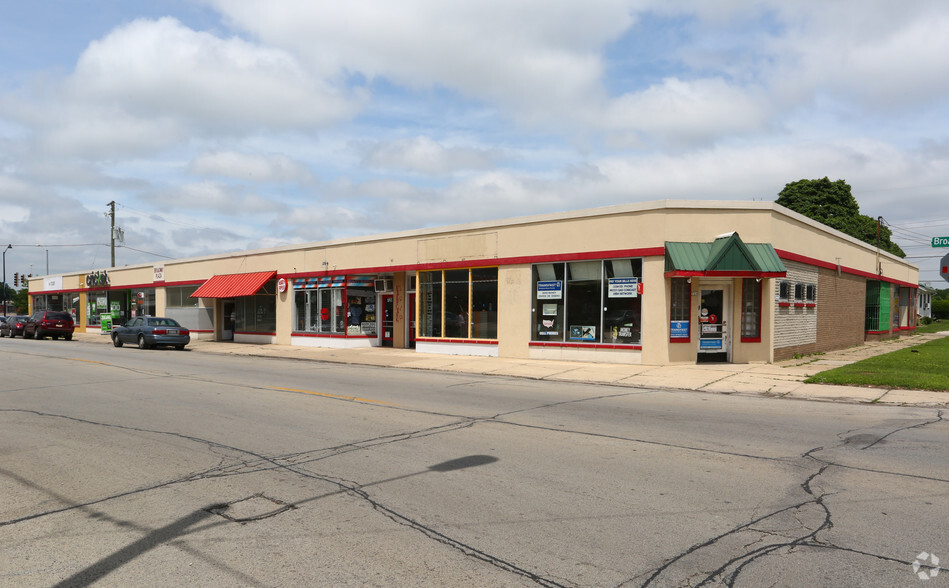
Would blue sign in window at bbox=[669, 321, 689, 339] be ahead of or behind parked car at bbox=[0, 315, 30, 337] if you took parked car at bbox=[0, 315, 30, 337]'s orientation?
behind

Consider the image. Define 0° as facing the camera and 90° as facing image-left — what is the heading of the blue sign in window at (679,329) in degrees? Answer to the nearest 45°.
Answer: approximately 0°

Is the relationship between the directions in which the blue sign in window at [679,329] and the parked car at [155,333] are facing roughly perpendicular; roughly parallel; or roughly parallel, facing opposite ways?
roughly perpendicular

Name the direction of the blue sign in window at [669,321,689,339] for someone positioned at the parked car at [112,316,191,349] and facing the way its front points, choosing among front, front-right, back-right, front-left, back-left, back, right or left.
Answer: back

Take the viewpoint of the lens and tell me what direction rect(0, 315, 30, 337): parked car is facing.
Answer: facing away from the viewer and to the left of the viewer

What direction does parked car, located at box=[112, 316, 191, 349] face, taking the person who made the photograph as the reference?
facing away from the viewer and to the left of the viewer

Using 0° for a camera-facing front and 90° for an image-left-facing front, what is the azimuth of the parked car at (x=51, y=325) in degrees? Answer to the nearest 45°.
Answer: approximately 135°

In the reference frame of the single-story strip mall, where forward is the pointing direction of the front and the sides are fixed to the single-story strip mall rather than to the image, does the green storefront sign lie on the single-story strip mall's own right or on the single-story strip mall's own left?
on the single-story strip mall's own right
